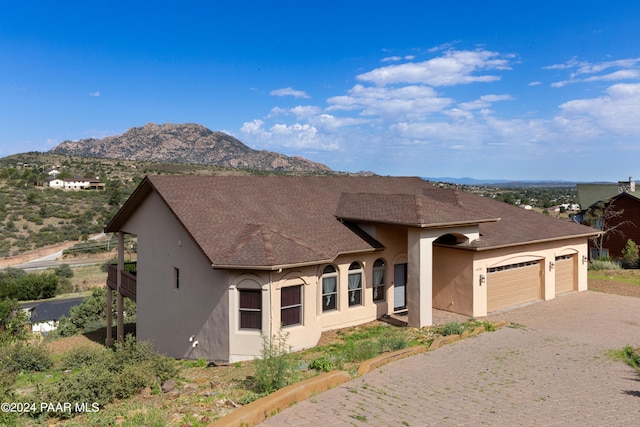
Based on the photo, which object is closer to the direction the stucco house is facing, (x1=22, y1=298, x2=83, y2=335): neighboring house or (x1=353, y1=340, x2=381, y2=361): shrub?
the shrub

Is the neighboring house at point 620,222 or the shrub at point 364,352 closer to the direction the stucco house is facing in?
the shrub

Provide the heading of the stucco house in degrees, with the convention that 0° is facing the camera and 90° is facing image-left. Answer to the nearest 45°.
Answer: approximately 315°

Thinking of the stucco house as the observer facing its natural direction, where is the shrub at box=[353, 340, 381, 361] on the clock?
The shrub is roughly at 1 o'clock from the stucco house.

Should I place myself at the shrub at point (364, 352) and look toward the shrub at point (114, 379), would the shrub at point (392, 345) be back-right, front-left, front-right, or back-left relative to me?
back-right

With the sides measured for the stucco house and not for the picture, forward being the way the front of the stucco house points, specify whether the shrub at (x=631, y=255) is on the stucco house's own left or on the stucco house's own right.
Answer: on the stucco house's own left
